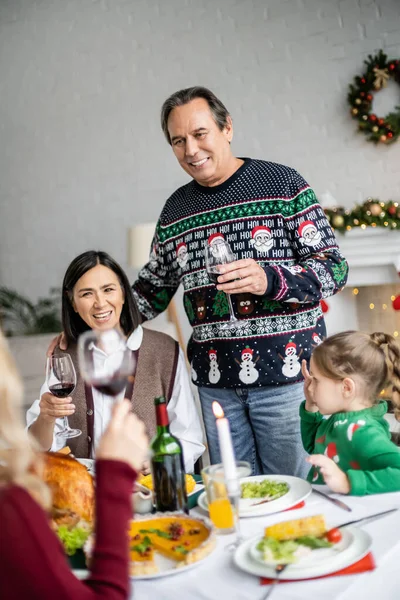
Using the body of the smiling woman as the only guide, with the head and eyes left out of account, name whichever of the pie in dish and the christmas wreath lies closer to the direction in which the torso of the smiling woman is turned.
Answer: the pie in dish

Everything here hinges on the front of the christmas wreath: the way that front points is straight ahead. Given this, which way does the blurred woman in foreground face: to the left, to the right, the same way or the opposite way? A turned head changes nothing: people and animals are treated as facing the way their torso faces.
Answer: the opposite way

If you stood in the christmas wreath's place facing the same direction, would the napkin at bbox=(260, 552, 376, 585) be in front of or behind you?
in front

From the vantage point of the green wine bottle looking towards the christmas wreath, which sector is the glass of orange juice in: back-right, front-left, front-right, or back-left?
back-right

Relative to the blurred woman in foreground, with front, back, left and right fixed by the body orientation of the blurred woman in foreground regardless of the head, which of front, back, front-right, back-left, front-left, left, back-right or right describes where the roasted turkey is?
front-left

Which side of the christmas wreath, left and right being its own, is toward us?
front

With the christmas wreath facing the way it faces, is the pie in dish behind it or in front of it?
in front

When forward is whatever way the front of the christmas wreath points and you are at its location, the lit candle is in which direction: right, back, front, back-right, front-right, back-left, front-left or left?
front

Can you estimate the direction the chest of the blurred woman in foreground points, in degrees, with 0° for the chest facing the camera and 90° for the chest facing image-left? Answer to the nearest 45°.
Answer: approximately 225°

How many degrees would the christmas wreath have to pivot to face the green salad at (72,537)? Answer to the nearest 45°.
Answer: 0° — it already faces it

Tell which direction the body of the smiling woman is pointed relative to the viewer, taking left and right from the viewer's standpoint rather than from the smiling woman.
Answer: facing the viewer and to the left of the viewer

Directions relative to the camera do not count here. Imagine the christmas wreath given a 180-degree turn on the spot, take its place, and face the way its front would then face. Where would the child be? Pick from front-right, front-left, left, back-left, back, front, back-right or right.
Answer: back

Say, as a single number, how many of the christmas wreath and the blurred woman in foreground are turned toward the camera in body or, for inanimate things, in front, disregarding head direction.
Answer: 1

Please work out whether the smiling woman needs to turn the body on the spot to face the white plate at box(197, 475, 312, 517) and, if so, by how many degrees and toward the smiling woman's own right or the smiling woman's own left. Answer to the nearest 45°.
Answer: approximately 45° to the smiling woman's own left

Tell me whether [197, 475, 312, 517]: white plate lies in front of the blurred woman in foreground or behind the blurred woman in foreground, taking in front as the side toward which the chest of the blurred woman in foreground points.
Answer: in front

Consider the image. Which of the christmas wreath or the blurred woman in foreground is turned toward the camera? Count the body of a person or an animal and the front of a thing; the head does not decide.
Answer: the christmas wreath

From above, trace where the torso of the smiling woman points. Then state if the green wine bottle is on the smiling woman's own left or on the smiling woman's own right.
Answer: on the smiling woman's own left

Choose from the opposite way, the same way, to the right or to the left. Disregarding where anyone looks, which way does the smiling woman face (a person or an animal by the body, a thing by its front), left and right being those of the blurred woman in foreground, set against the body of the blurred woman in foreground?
the opposite way

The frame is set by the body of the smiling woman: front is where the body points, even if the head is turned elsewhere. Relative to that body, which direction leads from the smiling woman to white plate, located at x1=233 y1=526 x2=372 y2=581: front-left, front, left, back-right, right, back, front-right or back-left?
front-left

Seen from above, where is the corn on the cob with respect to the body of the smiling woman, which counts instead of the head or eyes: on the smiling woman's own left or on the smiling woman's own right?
on the smiling woman's own left

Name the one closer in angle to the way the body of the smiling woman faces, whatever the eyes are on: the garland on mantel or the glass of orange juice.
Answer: the glass of orange juice
